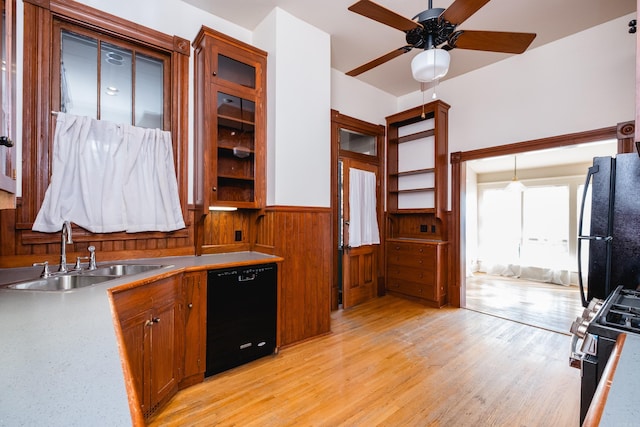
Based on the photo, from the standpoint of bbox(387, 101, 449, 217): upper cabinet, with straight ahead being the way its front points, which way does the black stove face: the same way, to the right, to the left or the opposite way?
to the right

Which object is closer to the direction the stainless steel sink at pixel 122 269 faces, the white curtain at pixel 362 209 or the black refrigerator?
the black refrigerator

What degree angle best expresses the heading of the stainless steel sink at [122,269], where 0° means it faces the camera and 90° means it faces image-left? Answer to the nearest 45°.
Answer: approximately 315°

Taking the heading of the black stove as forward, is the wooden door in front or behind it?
in front

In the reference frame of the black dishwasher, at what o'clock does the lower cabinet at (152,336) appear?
The lower cabinet is roughly at 3 o'clock from the black dishwasher.

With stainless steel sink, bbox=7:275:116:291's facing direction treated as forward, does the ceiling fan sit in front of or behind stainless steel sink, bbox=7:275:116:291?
in front

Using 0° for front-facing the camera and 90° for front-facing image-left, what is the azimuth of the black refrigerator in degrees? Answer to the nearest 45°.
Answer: approximately 90°

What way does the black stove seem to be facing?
to the viewer's left
